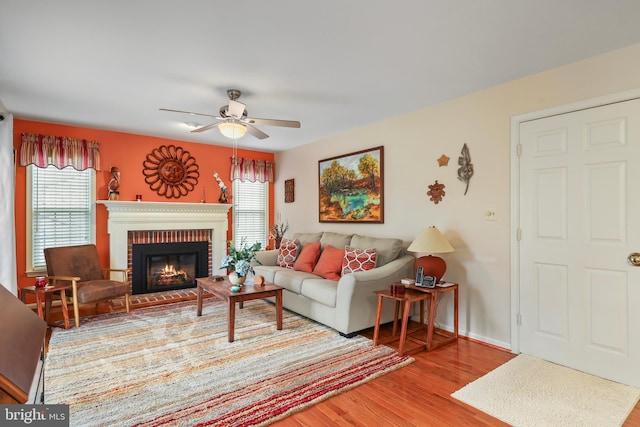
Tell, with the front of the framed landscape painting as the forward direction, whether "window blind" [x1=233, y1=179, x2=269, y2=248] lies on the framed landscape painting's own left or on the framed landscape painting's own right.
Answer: on the framed landscape painting's own right

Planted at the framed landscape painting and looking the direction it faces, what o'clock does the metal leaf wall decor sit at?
The metal leaf wall decor is roughly at 9 o'clock from the framed landscape painting.

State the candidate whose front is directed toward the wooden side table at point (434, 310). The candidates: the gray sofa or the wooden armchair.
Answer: the wooden armchair

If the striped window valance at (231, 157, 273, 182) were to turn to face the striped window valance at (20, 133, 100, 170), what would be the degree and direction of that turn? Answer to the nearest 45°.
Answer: approximately 90° to its right

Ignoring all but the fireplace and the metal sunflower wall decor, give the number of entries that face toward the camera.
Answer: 2

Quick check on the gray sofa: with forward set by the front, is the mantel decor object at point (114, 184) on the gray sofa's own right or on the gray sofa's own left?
on the gray sofa's own right

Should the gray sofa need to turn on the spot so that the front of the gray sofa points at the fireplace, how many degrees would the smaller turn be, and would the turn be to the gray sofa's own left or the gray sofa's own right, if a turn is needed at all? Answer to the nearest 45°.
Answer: approximately 90° to the gray sofa's own right
